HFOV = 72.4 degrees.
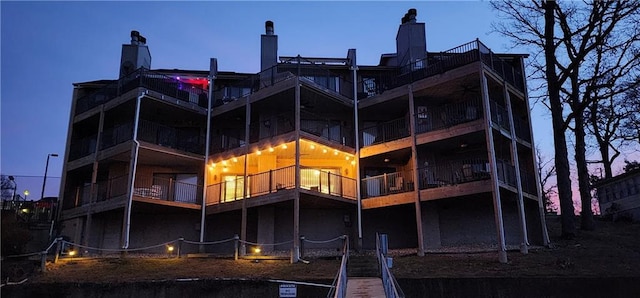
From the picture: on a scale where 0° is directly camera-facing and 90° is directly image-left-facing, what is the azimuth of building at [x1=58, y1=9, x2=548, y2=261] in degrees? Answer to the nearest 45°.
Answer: approximately 0°

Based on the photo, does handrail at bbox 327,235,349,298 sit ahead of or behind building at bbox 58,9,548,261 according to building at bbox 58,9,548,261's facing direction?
ahead

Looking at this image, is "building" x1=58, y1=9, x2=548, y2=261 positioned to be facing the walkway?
yes

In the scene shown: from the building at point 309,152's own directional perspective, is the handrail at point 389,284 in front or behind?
in front

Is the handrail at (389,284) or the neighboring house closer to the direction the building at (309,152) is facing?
the handrail

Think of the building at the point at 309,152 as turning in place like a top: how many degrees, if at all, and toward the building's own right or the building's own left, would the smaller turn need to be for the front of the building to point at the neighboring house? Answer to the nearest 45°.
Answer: approximately 90° to the building's own left

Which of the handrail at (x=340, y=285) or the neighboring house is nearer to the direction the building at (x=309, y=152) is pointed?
the handrail
